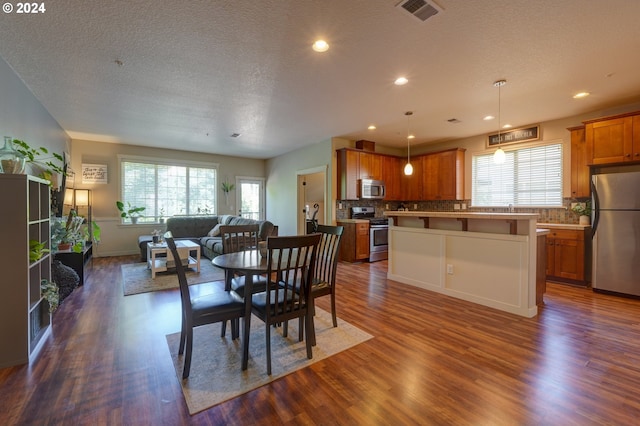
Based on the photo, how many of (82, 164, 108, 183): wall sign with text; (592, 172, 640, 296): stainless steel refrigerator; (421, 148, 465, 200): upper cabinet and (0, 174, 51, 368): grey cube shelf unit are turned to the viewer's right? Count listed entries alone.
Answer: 1

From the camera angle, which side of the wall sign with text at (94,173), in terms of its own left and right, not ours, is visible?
front

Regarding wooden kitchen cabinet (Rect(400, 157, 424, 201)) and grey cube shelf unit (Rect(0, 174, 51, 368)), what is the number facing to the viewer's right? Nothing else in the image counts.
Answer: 1

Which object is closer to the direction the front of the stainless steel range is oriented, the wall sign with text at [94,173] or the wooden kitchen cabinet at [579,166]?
the wooden kitchen cabinet

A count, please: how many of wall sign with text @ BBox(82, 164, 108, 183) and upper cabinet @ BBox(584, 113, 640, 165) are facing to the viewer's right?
0

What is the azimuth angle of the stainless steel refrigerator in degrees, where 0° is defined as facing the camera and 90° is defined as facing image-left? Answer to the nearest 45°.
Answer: approximately 45°

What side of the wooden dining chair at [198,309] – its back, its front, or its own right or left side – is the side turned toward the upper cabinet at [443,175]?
front

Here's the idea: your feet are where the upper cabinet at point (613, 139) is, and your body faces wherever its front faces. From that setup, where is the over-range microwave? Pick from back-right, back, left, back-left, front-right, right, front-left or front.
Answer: right

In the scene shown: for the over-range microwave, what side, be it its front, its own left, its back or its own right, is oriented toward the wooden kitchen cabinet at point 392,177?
left

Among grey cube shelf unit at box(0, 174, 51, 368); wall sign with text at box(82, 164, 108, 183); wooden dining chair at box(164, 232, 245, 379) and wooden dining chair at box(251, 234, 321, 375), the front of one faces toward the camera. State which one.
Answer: the wall sign with text

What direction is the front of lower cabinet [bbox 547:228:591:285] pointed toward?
toward the camera

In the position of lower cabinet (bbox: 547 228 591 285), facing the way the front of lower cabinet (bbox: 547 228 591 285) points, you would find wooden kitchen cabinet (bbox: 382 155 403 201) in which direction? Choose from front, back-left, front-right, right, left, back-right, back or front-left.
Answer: right

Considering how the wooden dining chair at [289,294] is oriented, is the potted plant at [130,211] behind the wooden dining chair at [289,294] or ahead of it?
ahead

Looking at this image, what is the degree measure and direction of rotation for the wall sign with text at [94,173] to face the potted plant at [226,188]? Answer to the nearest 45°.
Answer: approximately 90° to its left

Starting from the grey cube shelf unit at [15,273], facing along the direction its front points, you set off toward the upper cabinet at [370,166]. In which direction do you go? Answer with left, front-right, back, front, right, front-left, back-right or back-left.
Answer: front

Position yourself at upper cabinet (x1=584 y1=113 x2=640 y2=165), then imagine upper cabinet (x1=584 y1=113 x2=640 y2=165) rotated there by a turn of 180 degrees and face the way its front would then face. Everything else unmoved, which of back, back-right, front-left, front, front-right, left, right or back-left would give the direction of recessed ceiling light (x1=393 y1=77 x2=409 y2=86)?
back-left

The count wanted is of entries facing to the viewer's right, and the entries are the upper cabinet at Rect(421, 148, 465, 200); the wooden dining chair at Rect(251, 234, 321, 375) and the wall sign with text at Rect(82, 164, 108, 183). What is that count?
0

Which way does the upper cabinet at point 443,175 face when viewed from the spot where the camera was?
facing the viewer and to the left of the viewer
